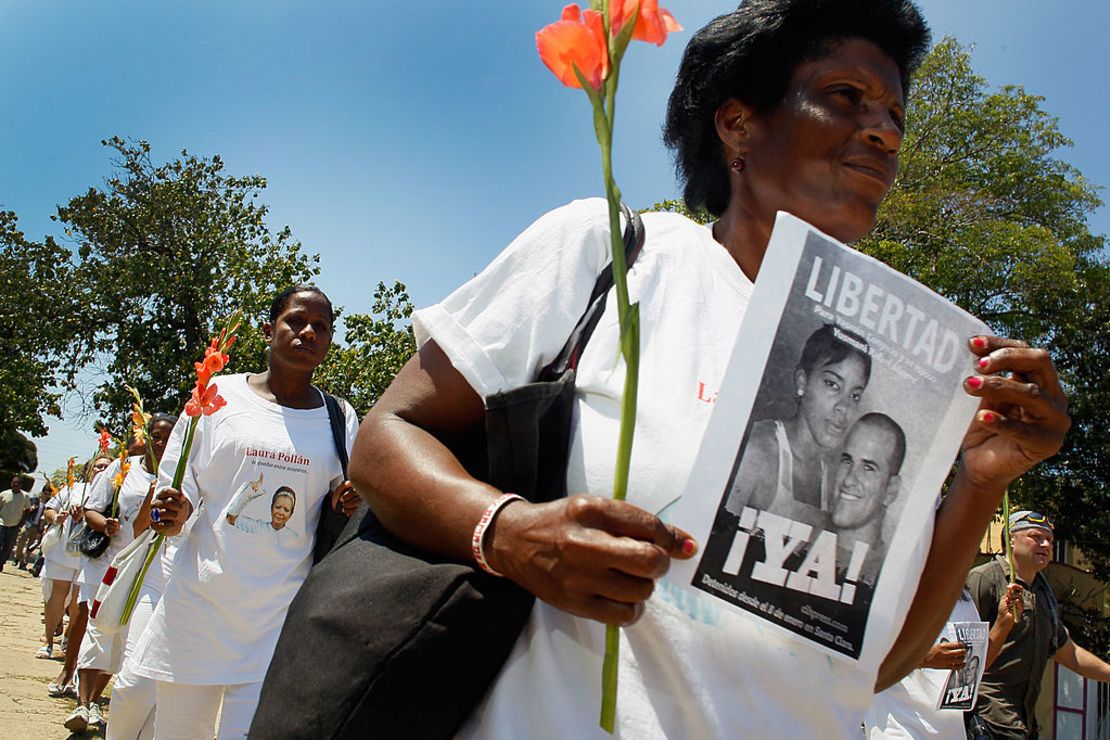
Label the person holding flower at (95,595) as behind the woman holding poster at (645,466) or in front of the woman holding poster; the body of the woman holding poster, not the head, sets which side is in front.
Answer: behind

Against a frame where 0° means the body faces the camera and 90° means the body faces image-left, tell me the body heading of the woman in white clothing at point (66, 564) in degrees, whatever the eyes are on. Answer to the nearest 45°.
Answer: approximately 315°

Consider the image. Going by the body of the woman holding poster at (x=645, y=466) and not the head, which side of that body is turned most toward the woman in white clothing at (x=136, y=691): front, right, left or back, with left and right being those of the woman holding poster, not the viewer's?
back

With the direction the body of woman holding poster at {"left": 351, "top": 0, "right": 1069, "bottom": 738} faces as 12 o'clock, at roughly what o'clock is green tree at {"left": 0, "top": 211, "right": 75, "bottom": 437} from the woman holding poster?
The green tree is roughly at 6 o'clock from the woman holding poster.

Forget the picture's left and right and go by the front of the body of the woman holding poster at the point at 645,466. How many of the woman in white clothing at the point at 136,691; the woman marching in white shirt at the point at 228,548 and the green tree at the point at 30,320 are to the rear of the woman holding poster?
3

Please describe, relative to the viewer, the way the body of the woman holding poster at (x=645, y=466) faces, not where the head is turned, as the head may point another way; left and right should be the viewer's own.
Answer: facing the viewer and to the right of the viewer

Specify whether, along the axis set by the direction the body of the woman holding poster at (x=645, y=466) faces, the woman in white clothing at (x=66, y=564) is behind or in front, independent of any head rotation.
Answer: behind

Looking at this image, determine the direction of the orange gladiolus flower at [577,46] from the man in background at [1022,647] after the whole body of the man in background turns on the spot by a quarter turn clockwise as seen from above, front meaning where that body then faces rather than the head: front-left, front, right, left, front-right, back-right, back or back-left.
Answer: front-left

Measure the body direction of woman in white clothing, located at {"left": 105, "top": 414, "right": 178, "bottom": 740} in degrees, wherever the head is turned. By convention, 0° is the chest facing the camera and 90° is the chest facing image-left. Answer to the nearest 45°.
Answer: approximately 315°

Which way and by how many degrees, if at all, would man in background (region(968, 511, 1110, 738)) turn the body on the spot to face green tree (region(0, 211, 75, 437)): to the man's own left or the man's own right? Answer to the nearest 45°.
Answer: approximately 135° to the man's own right
